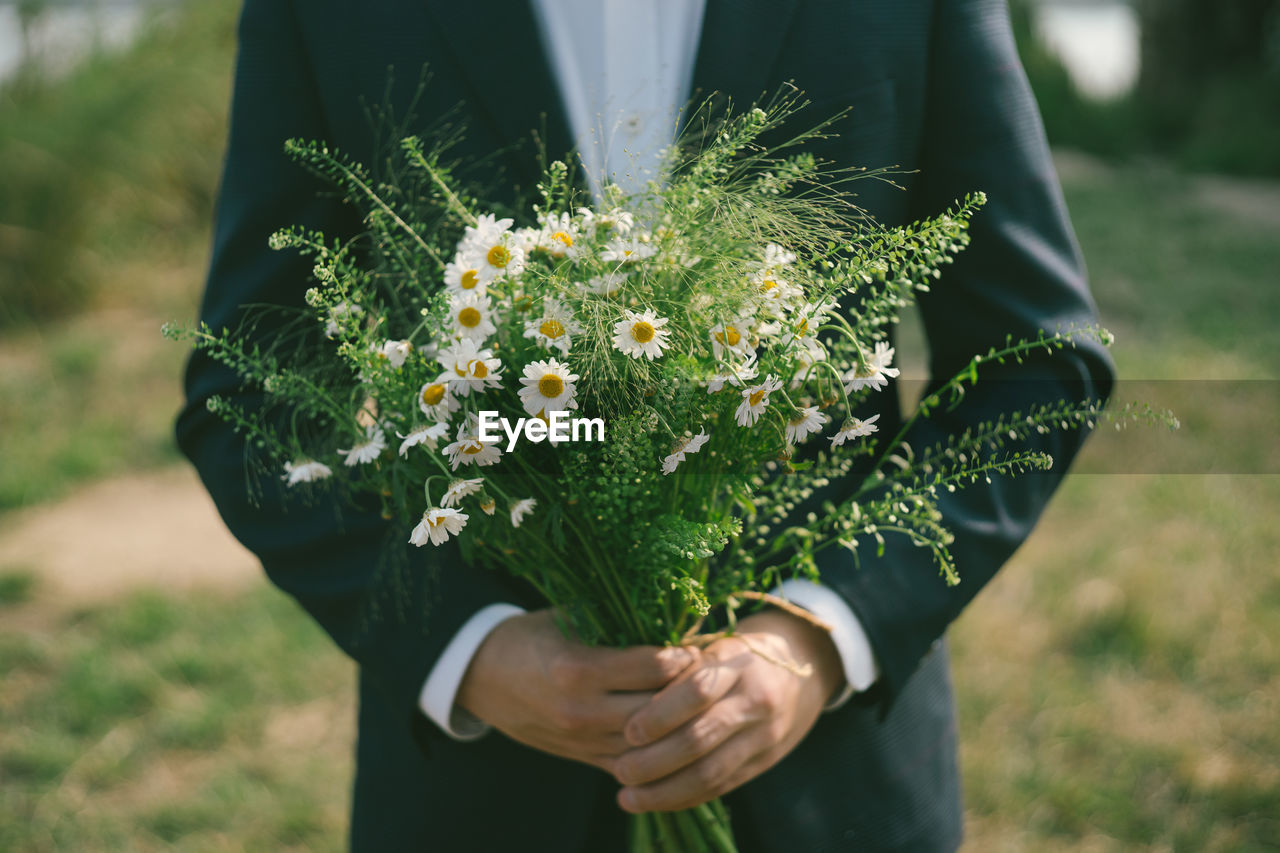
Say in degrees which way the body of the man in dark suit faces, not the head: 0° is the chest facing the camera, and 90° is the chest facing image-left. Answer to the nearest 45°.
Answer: approximately 0°
